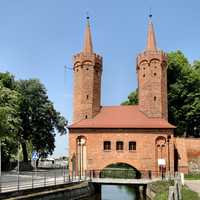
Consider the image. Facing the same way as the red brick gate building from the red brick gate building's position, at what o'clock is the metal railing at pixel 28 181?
The metal railing is roughly at 1 o'clock from the red brick gate building.

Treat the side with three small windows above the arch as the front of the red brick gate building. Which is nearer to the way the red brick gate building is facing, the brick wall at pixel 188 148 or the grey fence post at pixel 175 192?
the grey fence post

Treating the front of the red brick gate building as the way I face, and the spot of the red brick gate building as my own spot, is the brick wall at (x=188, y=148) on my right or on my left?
on my left

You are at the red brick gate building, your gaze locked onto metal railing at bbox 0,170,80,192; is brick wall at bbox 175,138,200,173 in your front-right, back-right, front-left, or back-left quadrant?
back-left

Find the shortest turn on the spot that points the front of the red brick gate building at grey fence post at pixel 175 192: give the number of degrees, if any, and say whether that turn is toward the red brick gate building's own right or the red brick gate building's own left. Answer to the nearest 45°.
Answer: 0° — it already faces it

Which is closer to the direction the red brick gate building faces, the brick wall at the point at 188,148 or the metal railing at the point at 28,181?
the metal railing

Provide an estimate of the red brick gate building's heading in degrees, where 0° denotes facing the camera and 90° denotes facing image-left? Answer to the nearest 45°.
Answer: approximately 0°
